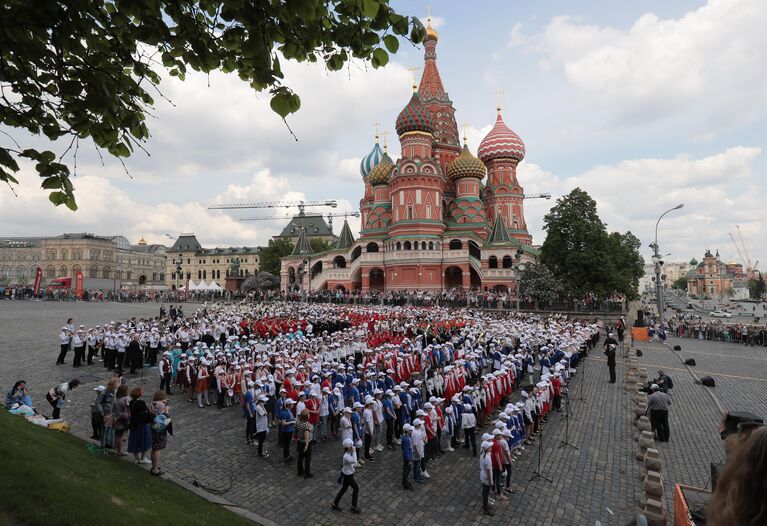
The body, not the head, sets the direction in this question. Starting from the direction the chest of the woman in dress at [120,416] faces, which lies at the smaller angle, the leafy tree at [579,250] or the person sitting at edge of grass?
the leafy tree

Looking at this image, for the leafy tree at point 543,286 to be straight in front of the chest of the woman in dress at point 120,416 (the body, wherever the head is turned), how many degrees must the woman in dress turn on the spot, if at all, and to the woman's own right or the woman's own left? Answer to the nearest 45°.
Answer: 0° — they already face it

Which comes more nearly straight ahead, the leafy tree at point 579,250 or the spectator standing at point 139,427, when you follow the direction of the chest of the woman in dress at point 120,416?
the leafy tree

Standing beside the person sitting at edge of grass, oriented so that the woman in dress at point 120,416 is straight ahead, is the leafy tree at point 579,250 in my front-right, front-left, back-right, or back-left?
front-left

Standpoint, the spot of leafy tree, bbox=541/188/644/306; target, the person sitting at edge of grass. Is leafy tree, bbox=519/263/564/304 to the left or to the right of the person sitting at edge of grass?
right

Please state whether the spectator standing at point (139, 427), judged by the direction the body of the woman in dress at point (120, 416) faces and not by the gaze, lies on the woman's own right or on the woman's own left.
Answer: on the woman's own right

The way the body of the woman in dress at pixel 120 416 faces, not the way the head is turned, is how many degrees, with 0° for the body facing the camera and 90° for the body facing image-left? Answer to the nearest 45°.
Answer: approximately 225°

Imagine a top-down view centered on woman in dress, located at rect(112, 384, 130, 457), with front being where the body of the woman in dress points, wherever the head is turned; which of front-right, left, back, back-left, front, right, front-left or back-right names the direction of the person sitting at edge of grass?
left

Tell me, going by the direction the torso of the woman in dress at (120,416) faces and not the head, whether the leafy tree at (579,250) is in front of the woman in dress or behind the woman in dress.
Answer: in front
